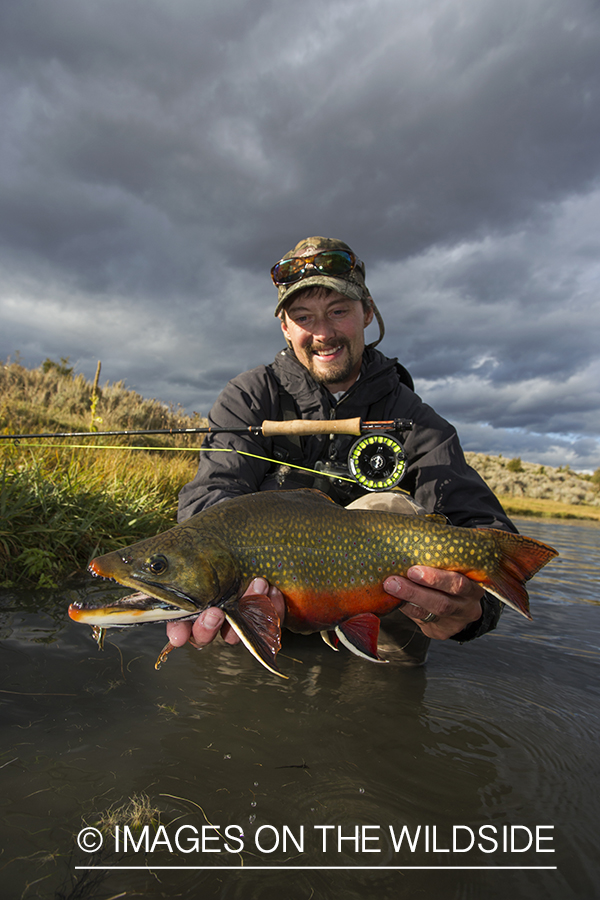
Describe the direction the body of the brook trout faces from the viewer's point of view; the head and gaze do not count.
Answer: to the viewer's left

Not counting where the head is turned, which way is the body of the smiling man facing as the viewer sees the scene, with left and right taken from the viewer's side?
facing the viewer
